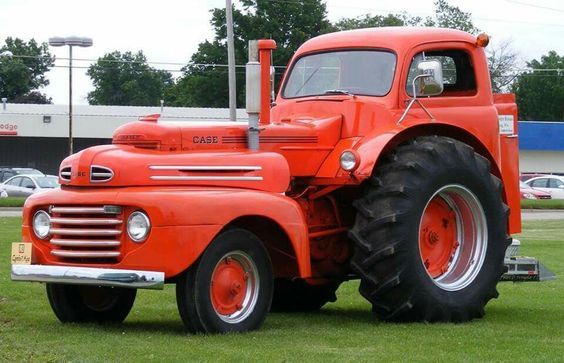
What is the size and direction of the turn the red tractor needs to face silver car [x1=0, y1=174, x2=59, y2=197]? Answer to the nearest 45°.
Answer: approximately 135° to its right
